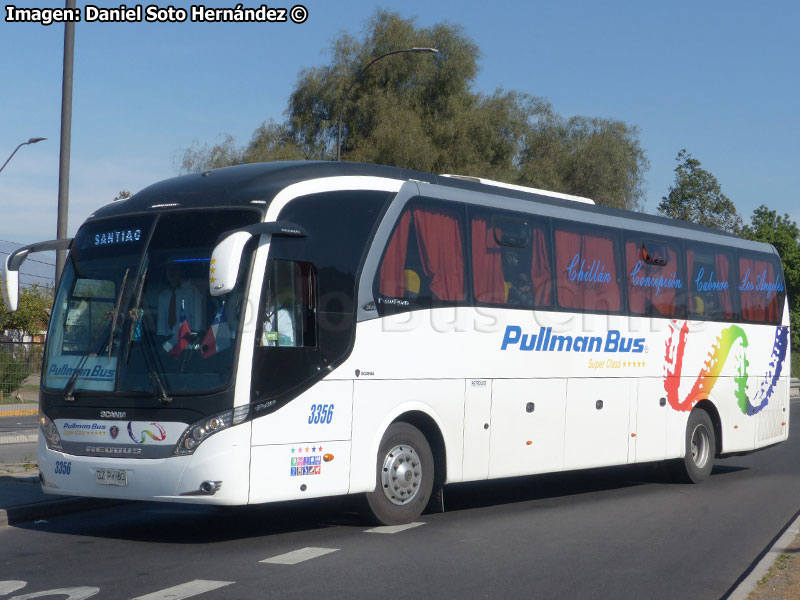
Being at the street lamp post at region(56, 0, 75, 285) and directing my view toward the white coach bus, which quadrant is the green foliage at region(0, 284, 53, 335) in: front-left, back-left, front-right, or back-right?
back-left

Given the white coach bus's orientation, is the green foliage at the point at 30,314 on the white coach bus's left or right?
on its right

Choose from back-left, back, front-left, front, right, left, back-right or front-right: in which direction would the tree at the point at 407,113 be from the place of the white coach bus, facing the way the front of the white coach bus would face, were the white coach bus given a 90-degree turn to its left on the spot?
back-left

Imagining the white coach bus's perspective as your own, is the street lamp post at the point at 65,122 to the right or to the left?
on its right
